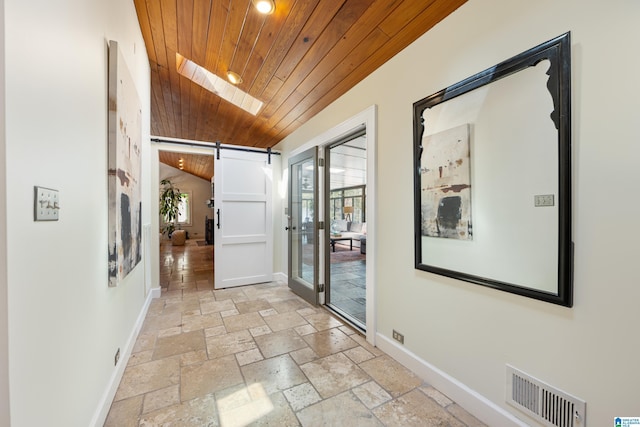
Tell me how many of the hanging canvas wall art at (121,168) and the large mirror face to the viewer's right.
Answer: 1

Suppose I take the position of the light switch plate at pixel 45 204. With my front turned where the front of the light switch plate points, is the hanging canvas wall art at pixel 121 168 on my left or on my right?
on my left

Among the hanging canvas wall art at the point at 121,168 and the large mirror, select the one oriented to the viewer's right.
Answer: the hanging canvas wall art

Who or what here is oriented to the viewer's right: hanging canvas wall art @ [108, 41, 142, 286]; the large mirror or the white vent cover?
the hanging canvas wall art

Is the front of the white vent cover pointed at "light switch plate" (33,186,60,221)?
yes

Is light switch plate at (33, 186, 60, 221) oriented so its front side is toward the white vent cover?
yes

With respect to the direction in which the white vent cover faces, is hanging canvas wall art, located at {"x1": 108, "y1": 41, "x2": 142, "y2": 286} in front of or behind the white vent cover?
in front

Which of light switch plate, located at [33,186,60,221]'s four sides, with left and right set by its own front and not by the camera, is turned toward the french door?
left

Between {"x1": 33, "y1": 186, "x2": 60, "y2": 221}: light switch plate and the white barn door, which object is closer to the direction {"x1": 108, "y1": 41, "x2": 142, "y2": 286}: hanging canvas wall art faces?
the white barn door

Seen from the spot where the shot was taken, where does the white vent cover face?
facing the viewer and to the left of the viewer

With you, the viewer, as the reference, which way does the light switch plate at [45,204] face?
facing the viewer and to the right of the viewer

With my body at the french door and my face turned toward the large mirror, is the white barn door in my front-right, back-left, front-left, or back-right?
back-right

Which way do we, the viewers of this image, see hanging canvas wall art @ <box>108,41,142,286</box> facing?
facing to the right of the viewer

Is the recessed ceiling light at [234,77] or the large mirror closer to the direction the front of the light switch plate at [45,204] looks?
the large mirror
